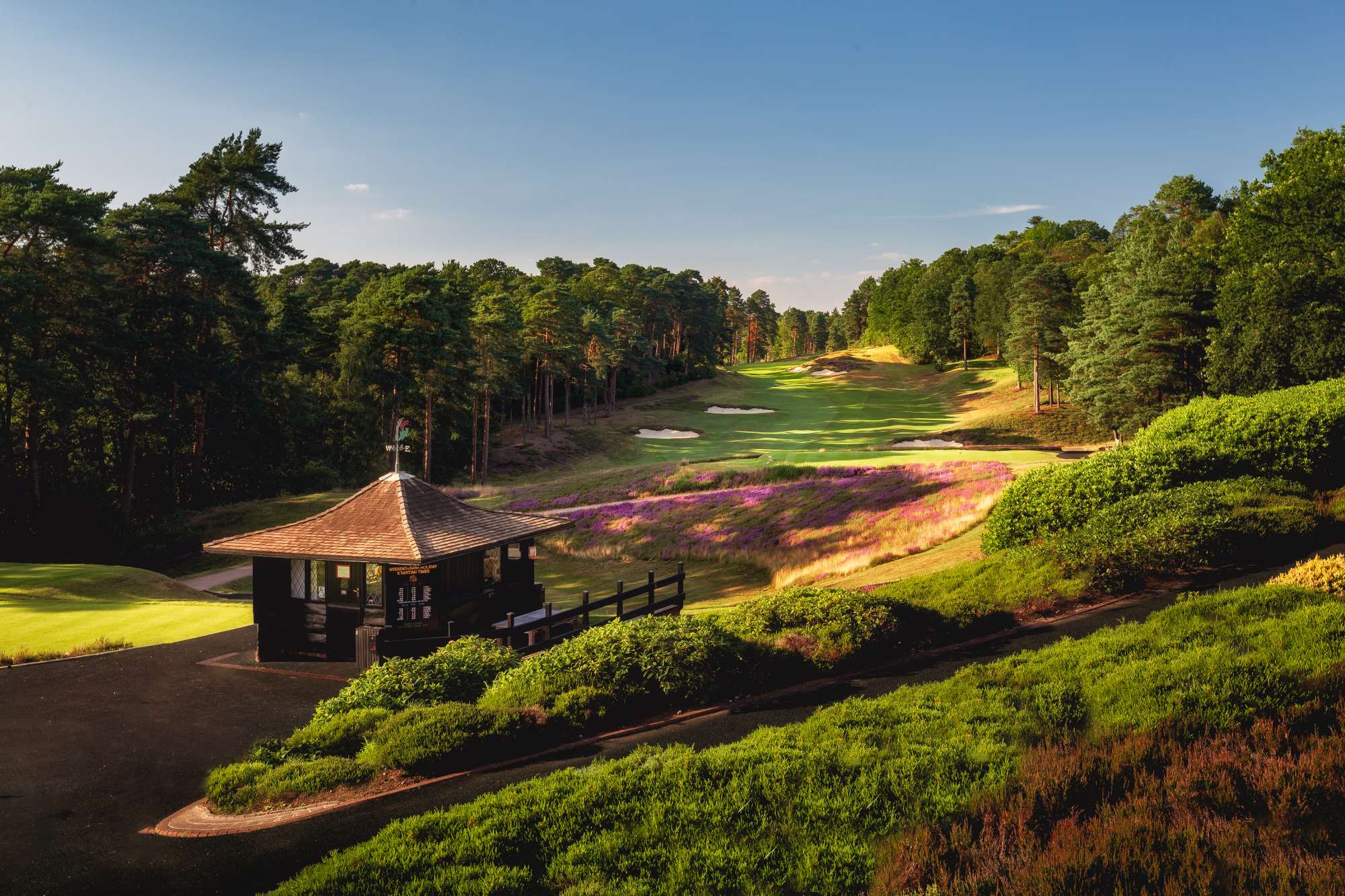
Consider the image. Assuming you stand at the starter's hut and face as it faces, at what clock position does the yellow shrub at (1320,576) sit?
The yellow shrub is roughly at 9 o'clock from the starter's hut.

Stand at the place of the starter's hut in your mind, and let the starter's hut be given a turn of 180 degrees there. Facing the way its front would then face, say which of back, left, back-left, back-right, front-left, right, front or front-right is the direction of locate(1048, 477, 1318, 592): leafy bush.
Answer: right

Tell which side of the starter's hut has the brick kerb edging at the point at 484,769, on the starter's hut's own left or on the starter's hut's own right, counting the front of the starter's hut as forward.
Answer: on the starter's hut's own left

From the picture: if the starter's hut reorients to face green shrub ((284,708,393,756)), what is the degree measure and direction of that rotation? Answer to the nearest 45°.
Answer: approximately 45° to its left

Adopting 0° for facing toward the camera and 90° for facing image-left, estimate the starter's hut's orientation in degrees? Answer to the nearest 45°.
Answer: approximately 45°

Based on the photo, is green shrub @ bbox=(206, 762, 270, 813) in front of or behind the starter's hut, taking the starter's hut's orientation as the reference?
in front

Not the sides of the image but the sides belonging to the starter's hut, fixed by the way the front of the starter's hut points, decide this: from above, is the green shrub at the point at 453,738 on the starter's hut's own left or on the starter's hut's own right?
on the starter's hut's own left

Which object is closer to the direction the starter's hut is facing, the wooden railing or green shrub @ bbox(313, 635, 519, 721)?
the green shrub

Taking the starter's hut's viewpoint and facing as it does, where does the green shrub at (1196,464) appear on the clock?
The green shrub is roughly at 8 o'clock from the starter's hut.

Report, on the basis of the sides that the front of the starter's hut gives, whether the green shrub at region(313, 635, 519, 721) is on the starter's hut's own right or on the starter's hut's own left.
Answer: on the starter's hut's own left

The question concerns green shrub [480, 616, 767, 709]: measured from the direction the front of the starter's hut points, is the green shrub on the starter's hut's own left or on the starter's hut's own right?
on the starter's hut's own left
